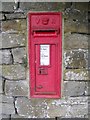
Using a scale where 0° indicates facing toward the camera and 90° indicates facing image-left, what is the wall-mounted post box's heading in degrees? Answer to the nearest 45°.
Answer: approximately 0°
